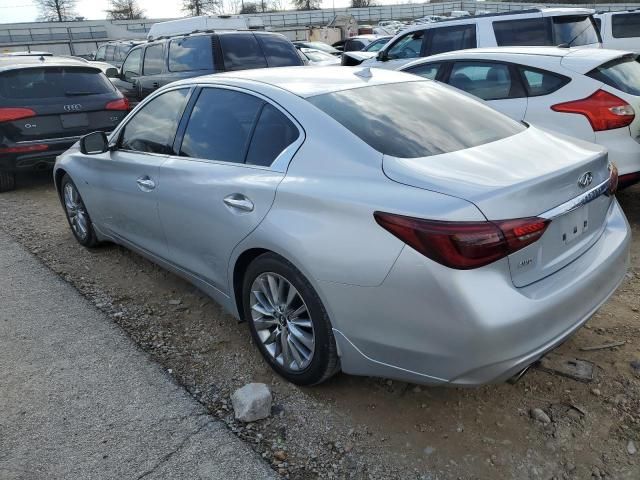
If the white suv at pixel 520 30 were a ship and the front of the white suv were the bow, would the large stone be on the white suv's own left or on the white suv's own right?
on the white suv's own left

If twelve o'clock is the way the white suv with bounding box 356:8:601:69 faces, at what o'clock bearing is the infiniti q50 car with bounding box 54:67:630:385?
The infiniti q50 car is roughly at 8 o'clock from the white suv.

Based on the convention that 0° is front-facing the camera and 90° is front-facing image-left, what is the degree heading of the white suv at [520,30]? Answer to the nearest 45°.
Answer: approximately 135°

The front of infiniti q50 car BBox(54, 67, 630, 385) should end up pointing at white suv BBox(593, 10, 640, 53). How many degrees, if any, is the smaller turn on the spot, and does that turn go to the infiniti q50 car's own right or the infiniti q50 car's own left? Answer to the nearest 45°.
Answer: approximately 90° to the infiniti q50 car's own right

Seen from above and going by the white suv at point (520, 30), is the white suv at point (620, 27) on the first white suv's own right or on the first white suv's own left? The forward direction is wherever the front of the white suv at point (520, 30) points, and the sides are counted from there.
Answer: on the first white suv's own right

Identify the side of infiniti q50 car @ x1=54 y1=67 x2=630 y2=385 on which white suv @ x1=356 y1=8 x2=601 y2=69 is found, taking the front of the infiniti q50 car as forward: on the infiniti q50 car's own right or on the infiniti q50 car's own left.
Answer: on the infiniti q50 car's own right

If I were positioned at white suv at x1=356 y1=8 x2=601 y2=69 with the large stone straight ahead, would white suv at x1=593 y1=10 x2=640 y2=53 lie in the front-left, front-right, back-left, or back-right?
back-left

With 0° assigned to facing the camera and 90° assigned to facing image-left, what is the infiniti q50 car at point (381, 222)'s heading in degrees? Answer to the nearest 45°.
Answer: approximately 135°

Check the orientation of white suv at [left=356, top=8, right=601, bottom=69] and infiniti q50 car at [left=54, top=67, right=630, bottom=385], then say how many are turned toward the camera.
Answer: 0
